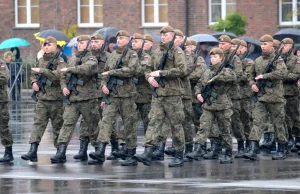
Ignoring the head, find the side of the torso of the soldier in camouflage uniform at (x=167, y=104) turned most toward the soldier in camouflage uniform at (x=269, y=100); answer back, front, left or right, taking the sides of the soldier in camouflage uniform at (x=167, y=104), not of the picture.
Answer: back

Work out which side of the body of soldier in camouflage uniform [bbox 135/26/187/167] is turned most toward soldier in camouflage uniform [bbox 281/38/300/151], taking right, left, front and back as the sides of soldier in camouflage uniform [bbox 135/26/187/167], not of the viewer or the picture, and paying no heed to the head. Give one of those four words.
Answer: back

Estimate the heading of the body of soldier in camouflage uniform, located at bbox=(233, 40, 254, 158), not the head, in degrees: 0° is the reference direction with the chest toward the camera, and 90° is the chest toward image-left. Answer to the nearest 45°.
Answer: approximately 45°

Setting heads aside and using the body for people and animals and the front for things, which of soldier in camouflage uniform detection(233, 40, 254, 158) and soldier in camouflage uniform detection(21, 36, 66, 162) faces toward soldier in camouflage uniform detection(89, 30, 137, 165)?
soldier in camouflage uniform detection(233, 40, 254, 158)

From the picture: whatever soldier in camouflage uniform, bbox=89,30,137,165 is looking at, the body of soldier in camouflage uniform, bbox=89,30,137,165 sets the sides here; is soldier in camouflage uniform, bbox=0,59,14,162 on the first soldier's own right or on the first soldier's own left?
on the first soldier's own right

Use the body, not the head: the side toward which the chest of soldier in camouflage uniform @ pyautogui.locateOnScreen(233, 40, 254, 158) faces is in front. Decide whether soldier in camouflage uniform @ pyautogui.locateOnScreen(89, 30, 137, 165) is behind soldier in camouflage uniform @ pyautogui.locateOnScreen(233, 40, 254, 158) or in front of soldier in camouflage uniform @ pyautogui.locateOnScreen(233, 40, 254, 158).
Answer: in front

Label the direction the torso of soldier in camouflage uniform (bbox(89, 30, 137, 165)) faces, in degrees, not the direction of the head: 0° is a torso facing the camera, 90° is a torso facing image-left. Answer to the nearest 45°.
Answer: approximately 45°

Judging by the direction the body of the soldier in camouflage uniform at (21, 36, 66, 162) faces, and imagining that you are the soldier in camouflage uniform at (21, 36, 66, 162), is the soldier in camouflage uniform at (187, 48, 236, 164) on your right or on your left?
on your left
